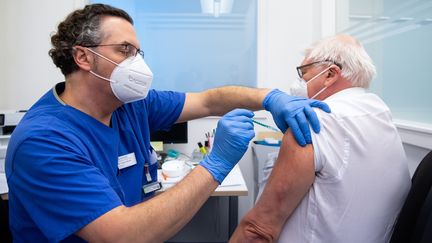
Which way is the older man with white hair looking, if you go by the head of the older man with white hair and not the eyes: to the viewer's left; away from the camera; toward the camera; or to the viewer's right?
to the viewer's left

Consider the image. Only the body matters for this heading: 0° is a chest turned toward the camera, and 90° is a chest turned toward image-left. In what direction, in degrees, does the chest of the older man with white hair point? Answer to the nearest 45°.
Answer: approximately 135°

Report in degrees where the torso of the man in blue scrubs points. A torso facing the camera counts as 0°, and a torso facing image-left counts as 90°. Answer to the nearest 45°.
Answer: approximately 315°

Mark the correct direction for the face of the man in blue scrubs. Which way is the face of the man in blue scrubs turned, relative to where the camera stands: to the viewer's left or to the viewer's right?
to the viewer's right
